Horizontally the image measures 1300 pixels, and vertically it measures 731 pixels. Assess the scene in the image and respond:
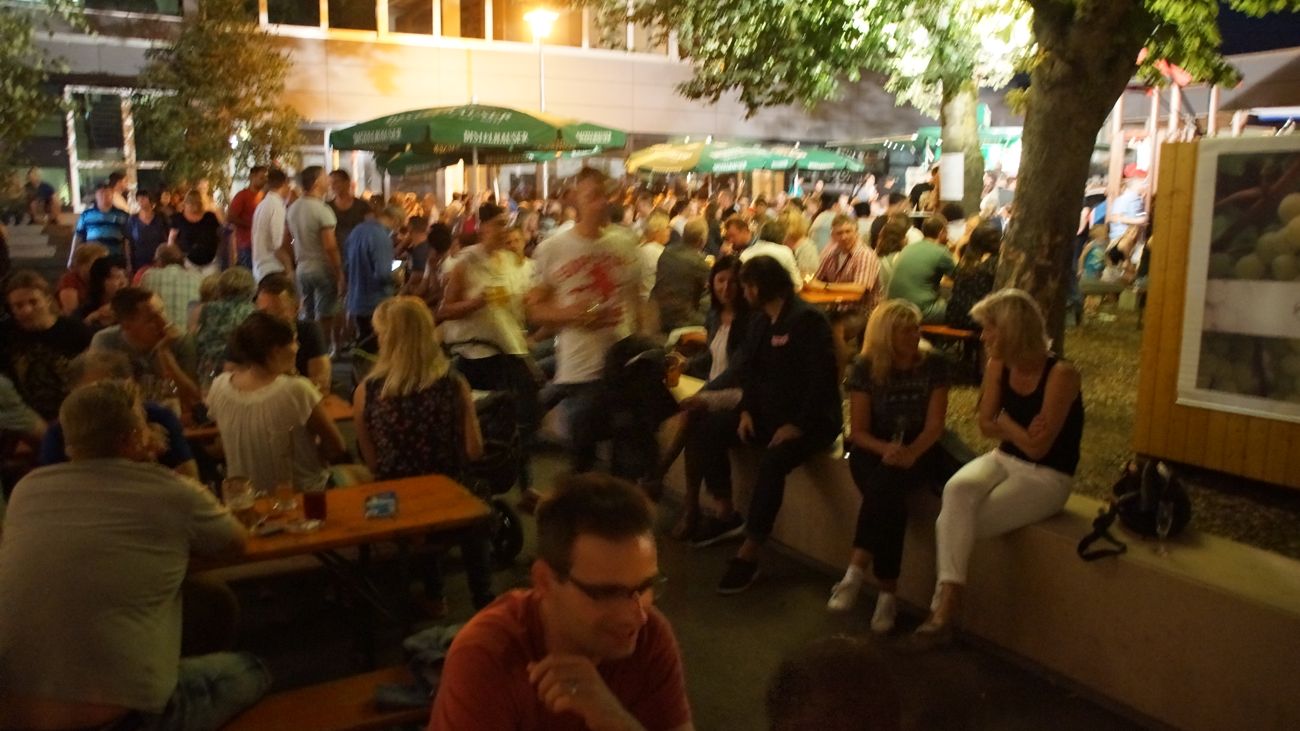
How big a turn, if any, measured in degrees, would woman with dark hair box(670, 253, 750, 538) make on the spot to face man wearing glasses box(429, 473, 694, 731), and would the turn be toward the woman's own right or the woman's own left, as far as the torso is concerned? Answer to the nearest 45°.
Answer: approximately 45° to the woman's own left

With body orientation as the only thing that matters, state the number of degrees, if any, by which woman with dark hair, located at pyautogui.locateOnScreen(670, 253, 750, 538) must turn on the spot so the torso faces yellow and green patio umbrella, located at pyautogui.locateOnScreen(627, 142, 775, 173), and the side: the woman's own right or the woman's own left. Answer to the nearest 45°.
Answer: approximately 135° to the woman's own right

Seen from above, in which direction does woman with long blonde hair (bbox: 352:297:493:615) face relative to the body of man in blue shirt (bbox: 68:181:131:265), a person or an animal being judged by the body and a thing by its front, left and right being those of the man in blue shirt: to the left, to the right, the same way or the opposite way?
the opposite way

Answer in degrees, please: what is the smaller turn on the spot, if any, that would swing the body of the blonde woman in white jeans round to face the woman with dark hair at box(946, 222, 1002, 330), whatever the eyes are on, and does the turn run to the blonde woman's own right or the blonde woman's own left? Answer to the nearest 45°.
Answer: approximately 135° to the blonde woman's own right

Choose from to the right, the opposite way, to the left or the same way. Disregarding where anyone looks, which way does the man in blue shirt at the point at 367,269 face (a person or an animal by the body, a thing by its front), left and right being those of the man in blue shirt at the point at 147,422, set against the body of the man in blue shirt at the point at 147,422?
to the left

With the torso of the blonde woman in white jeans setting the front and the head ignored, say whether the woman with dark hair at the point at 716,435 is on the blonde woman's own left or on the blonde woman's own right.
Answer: on the blonde woman's own right

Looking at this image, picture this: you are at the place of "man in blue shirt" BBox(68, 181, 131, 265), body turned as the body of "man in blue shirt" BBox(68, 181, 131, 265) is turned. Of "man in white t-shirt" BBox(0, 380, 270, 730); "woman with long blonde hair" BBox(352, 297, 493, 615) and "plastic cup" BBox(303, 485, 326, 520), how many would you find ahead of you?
3

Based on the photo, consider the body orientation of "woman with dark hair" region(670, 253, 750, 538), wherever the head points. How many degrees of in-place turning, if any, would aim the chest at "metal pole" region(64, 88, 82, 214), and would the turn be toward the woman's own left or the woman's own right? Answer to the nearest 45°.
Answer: approximately 90° to the woman's own right
